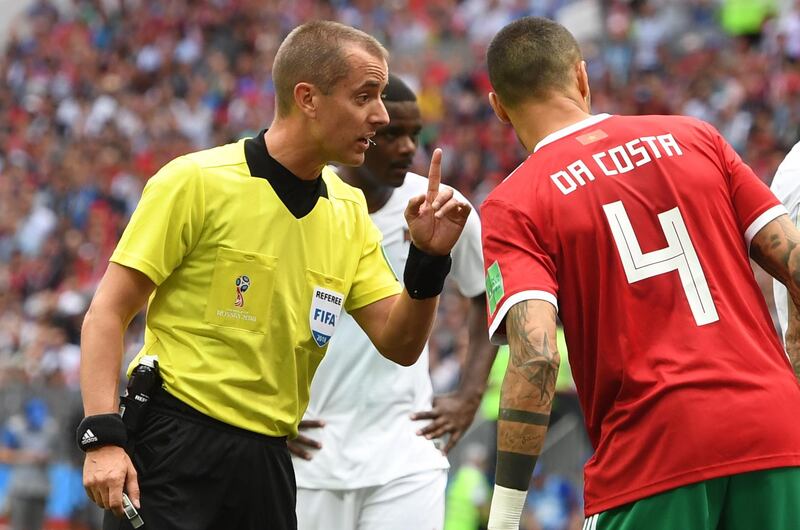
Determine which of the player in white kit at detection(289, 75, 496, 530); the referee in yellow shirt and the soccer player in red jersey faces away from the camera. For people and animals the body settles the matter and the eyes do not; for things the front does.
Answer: the soccer player in red jersey

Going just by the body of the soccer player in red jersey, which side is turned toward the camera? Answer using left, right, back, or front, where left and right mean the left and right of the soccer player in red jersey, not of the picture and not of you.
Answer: back

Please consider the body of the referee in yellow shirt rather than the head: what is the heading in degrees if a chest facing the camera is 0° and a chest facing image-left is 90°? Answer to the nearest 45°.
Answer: approximately 315°

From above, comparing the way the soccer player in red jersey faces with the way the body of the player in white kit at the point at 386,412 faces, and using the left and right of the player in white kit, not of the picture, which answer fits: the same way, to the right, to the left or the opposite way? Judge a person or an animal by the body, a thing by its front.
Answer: the opposite way

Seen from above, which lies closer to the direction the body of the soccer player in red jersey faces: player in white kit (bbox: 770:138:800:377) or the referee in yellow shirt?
the player in white kit

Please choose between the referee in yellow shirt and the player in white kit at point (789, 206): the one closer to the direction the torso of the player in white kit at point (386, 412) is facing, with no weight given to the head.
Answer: the referee in yellow shirt

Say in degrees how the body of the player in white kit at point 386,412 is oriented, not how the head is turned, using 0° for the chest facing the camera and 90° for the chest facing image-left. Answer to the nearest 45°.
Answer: approximately 0°

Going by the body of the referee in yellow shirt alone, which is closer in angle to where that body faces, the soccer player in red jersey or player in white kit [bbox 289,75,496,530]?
the soccer player in red jersey

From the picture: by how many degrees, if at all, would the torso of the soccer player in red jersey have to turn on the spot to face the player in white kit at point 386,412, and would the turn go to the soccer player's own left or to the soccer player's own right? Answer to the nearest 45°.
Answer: approximately 45° to the soccer player's own left

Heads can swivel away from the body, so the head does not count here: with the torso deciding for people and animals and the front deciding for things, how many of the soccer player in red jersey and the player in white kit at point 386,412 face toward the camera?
1

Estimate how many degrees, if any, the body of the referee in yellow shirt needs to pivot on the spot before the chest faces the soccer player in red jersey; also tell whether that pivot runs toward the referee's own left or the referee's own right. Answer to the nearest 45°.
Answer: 0° — they already face them

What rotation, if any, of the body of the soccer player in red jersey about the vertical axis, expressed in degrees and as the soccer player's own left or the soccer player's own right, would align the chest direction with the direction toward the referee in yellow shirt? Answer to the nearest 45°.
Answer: approximately 90° to the soccer player's own left
